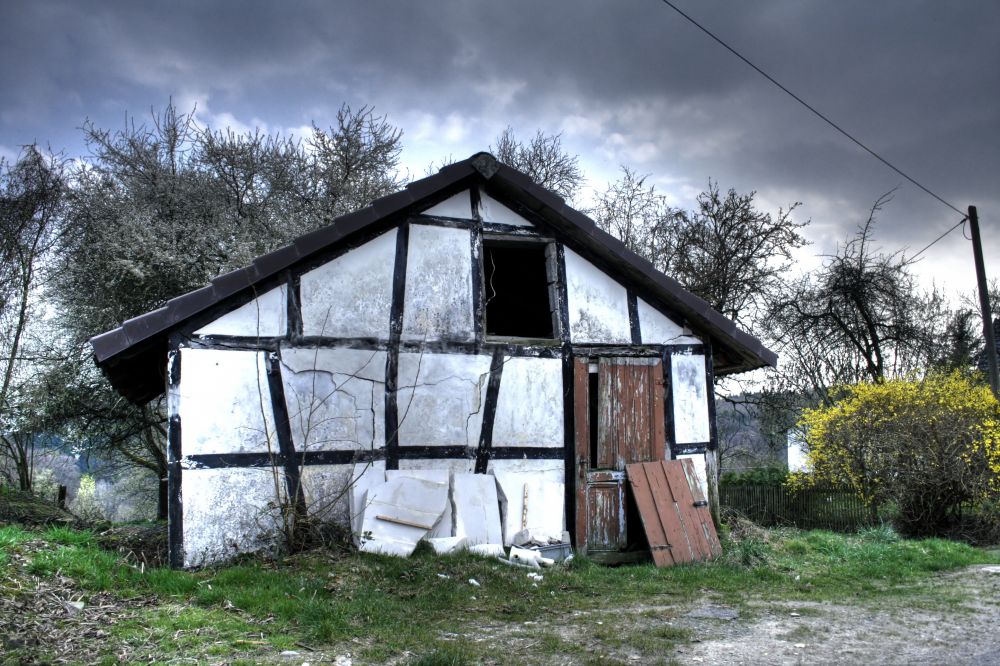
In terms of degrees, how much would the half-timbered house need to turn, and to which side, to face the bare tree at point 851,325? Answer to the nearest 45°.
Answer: approximately 135° to its left

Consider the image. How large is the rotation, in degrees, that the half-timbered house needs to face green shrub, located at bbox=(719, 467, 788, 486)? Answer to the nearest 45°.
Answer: approximately 135° to its left

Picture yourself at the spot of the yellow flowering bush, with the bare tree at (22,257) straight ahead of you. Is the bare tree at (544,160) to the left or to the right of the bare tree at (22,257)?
right

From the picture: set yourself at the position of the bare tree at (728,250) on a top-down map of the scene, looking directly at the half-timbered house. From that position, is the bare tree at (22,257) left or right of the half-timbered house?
right

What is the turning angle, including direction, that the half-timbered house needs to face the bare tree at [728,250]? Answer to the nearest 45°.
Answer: approximately 135° to its left

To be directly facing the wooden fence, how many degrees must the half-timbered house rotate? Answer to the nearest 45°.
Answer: approximately 135° to its left

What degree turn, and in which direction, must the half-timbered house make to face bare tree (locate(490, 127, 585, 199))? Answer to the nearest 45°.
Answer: approximately 180°

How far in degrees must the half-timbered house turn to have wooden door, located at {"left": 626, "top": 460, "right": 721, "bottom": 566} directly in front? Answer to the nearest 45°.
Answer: approximately 90° to its left

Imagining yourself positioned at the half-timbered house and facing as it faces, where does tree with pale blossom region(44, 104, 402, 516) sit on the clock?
The tree with pale blossom is roughly at 5 o'clock from the half-timbered house.

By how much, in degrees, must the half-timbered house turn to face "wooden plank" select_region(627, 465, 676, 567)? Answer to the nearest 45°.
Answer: approximately 90° to its left

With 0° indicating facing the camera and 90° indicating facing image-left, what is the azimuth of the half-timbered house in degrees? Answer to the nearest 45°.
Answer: approximately 0°
